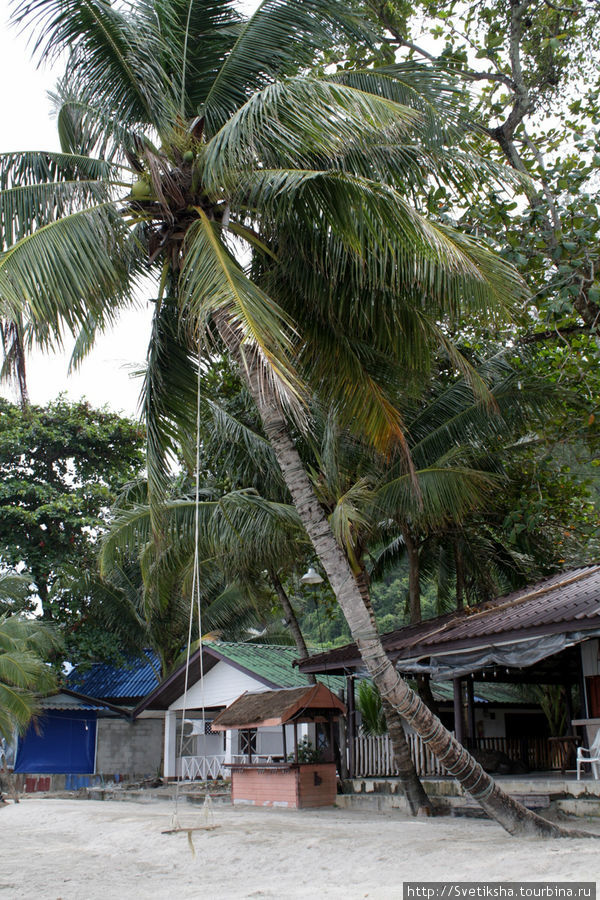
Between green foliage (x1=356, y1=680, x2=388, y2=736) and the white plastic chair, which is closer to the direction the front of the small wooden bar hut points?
the white plastic chair

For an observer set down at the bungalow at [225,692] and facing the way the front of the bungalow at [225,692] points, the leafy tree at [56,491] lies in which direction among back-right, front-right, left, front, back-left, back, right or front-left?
right

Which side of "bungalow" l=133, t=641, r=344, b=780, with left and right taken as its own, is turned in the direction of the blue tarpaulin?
right

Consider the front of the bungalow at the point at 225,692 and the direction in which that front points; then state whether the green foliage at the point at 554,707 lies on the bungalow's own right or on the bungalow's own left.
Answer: on the bungalow's own left

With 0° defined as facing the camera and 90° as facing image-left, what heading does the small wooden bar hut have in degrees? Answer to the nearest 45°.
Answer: approximately 45°

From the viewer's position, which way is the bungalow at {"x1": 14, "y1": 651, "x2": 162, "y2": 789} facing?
facing the viewer

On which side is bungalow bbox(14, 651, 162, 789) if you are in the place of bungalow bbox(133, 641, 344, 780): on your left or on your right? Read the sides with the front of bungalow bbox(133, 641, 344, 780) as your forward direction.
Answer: on your right

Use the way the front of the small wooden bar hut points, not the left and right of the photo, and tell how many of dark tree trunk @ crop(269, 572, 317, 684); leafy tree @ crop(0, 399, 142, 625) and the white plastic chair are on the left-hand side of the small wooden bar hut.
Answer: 1

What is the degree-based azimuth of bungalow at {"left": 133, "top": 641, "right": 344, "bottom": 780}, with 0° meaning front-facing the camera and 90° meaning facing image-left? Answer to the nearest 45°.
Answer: approximately 45°

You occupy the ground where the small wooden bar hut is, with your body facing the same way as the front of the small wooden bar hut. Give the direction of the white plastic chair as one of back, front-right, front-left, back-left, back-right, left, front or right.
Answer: left

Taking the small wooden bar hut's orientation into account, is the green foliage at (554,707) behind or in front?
behind
